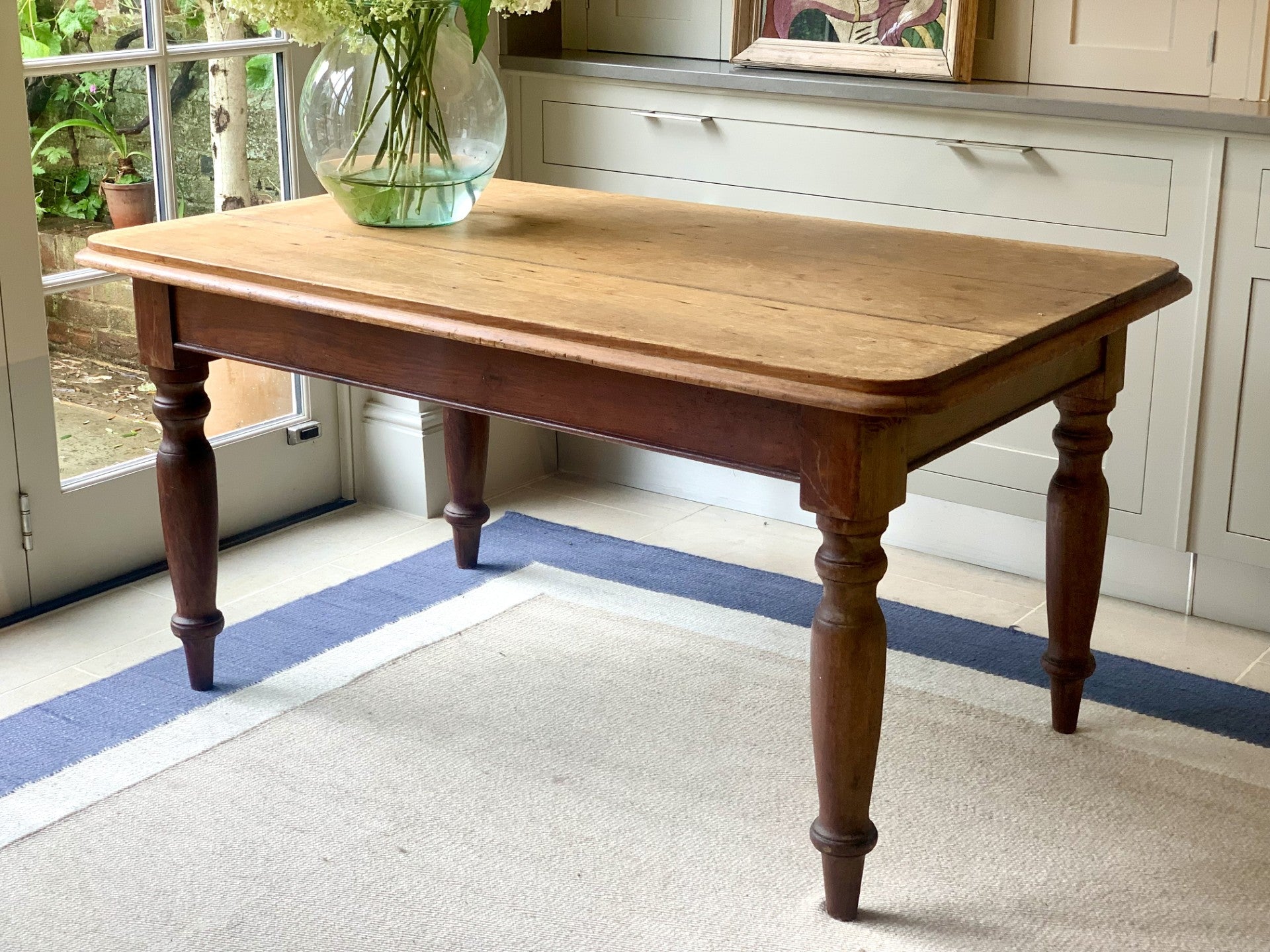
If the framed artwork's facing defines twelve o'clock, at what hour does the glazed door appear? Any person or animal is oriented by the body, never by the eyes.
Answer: The glazed door is roughly at 1 o'clock from the framed artwork.

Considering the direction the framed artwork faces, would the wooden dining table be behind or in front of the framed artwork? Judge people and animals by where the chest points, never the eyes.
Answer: in front

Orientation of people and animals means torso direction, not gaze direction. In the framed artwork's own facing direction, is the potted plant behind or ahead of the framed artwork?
ahead

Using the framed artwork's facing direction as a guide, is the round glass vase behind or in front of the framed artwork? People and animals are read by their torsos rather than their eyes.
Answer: in front

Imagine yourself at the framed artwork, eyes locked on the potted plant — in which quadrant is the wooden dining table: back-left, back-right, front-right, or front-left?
front-left

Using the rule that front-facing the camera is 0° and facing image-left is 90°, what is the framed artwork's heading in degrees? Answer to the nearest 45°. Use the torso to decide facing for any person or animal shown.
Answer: approximately 45°
